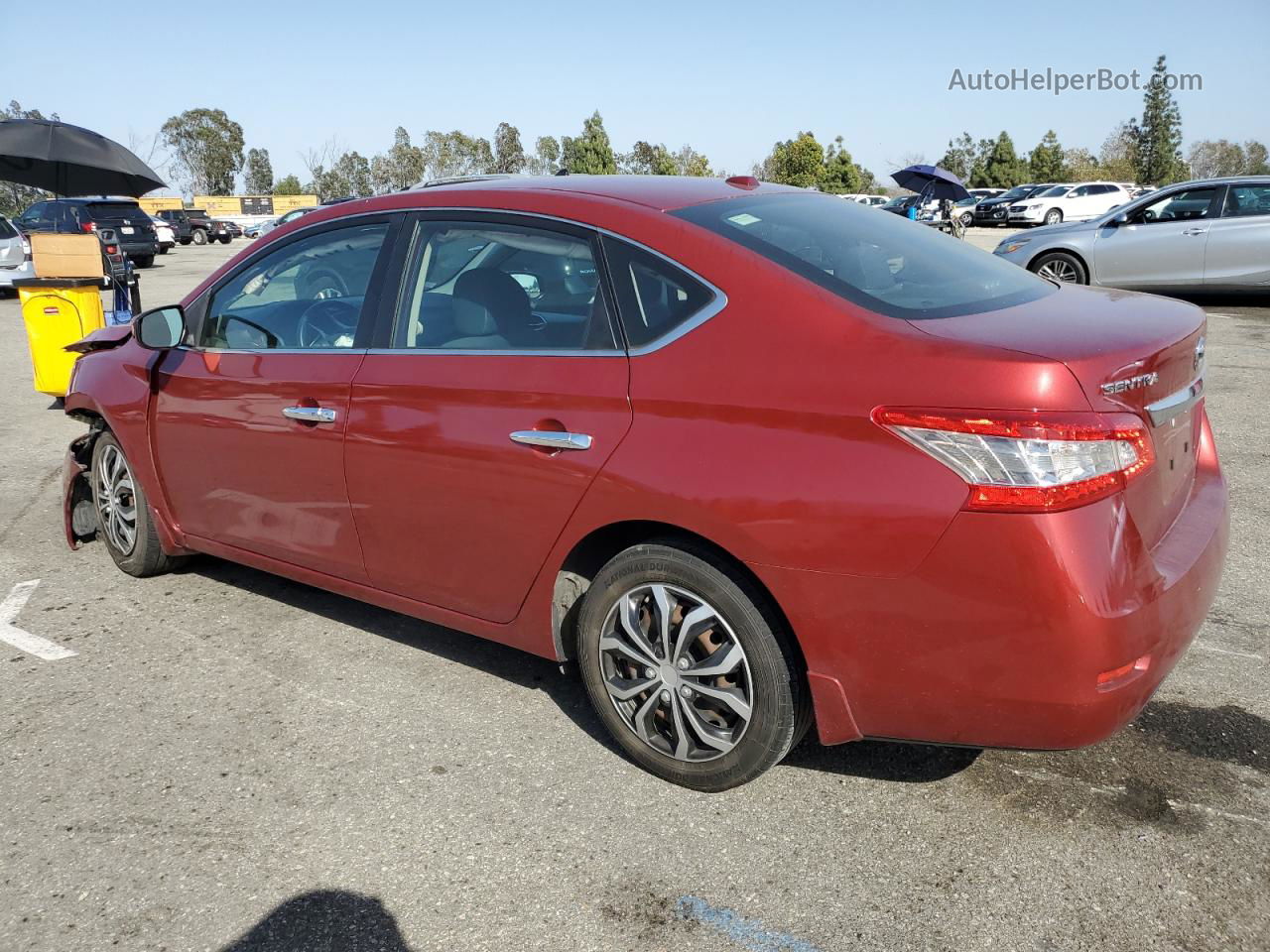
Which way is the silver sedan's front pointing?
to the viewer's left

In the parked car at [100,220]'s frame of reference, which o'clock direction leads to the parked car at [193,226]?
the parked car at [193,226] is roughly at 2 o'clock from the parked car at [100,220].

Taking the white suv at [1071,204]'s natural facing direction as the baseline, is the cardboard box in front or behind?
in front

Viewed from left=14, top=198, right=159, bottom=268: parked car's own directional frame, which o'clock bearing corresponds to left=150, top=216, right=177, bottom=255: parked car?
left=150, top=216, right=177, bottom=255: parked car is roughly at 2 o'clock from left=14, top=198, right=159, bottom=268: parked car.

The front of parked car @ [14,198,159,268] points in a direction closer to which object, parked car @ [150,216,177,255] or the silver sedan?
the parked car

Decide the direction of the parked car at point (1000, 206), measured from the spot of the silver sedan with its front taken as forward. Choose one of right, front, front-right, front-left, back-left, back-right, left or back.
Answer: right

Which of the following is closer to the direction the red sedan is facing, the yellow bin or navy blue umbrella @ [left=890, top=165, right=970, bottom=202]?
the yellow bin

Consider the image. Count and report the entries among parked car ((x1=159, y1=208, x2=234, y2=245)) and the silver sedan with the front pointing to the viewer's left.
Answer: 1

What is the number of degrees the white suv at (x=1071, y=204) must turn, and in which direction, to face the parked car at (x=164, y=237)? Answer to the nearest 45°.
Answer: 0° — it already faces it

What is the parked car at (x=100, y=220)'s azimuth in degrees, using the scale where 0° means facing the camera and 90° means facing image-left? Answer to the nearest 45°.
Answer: approximately 135°

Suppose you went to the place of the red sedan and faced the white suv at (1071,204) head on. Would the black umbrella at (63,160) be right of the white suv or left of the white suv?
left

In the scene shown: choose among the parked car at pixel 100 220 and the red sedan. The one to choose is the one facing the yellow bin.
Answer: the red sedan
